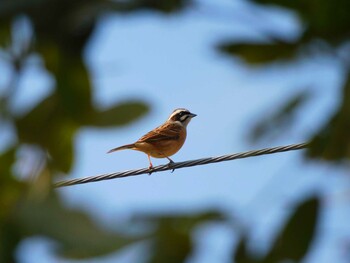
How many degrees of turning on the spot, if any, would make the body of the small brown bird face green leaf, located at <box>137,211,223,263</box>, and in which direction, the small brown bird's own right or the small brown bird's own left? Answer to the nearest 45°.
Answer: approximately 90° to the small brown bird's own right

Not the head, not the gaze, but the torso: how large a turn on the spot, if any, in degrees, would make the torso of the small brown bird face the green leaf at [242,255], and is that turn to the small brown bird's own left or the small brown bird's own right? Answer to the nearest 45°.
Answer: approximately 90° to the small brown bird's own right

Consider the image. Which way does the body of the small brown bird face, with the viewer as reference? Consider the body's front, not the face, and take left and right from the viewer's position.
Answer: facing to the right of the viewer

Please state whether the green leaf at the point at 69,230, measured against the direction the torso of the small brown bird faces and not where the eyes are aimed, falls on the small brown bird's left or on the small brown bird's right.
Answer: on the small brown bird's right
